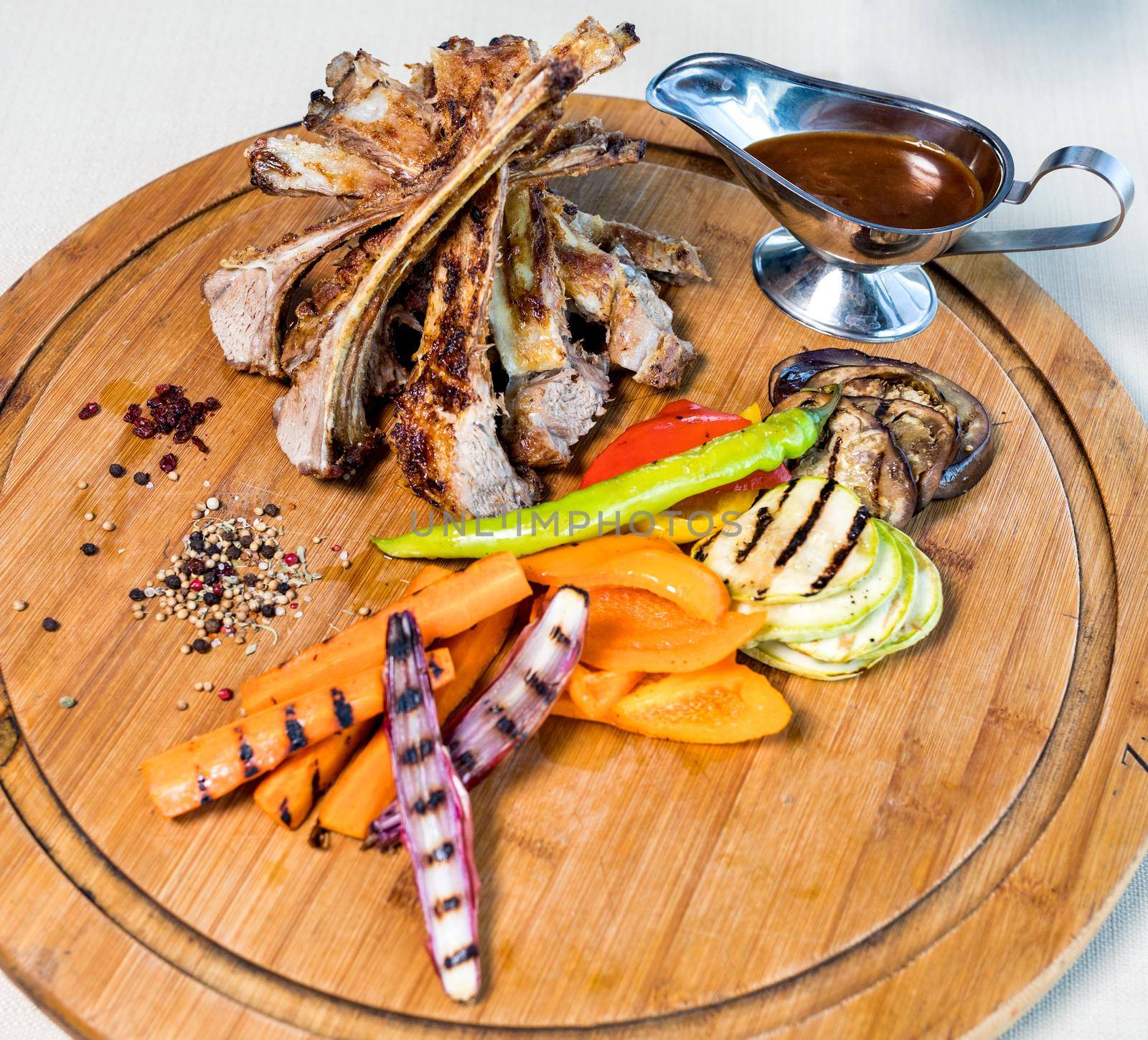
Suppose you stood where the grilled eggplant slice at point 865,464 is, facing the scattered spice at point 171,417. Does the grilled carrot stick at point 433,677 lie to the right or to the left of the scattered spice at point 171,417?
left

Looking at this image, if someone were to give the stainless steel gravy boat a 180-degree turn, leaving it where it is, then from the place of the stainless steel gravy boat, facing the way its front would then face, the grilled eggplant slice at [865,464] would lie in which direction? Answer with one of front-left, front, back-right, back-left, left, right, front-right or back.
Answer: right

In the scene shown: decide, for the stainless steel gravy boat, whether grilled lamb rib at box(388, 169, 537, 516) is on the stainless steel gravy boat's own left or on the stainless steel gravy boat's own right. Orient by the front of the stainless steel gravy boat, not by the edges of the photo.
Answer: on the stainless steel gravy boat's own left

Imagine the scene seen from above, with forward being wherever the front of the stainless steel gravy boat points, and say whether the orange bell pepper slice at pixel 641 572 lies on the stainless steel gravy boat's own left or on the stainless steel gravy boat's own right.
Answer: on the stainless steel gravy boat's own left

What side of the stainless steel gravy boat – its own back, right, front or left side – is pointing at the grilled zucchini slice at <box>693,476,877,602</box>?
left

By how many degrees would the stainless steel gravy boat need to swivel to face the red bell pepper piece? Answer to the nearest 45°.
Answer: approximately 45° to its left

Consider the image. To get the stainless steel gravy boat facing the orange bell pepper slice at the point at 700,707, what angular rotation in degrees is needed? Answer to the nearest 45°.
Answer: approximately 90° to its left

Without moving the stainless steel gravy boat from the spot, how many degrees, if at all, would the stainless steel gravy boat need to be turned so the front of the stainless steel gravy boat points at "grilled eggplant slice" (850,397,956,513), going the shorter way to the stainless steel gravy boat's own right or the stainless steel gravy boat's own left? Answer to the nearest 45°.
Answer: approximately 90° to the stainless steel gravy boat's own left

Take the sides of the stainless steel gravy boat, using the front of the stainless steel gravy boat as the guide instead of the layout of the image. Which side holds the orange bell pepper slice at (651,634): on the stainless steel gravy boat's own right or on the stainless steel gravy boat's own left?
on the stainless steel gravy boat's own left

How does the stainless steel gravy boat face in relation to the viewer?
to the viewer's left

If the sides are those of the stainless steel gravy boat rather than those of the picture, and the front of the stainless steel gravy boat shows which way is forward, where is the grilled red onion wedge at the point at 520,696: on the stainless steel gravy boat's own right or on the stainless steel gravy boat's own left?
on the stainless steel gravy boat's own left

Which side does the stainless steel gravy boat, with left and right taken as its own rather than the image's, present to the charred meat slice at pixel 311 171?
front
